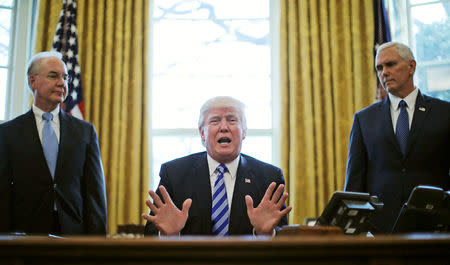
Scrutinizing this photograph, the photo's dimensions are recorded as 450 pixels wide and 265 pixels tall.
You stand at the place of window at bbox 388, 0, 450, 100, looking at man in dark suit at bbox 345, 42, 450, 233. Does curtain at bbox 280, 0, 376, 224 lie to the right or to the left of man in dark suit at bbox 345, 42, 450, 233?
right

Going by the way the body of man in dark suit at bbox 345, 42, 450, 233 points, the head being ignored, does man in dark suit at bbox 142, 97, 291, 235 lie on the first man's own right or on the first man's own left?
on the first man's own right

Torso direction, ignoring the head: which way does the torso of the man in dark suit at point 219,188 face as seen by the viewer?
toward the camera

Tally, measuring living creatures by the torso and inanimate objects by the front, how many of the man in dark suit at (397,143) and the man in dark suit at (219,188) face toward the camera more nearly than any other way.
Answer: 2

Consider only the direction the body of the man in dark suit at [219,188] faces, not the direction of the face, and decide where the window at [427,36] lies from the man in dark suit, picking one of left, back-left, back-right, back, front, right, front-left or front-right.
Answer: back-left

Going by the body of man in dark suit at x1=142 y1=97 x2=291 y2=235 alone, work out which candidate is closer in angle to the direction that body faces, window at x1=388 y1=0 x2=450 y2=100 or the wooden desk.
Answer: the wooden desk

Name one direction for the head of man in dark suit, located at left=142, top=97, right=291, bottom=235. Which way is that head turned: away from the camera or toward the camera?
toward the camera

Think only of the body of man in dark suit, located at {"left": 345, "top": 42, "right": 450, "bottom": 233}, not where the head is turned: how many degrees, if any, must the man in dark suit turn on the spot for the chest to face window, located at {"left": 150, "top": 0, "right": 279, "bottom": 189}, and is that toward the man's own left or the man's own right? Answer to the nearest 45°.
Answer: approximately 135° to the man's own right

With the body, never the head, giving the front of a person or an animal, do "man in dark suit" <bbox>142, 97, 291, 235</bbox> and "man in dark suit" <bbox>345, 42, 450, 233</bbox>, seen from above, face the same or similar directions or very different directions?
same or similar directions

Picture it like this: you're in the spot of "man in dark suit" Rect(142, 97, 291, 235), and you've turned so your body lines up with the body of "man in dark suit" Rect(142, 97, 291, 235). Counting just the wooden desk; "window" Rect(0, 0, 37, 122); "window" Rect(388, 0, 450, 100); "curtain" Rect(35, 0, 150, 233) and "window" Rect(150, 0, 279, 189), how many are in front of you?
1

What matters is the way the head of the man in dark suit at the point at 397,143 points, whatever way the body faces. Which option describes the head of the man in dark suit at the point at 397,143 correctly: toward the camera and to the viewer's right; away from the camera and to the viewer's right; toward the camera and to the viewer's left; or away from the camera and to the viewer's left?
toward the camera and to the viewer's left

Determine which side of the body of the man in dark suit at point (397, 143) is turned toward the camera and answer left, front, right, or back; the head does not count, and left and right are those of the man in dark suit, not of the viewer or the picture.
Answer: front

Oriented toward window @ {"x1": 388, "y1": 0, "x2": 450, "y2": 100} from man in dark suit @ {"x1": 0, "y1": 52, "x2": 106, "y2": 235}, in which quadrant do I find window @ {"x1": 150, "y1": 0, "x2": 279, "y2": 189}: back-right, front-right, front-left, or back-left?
front-left

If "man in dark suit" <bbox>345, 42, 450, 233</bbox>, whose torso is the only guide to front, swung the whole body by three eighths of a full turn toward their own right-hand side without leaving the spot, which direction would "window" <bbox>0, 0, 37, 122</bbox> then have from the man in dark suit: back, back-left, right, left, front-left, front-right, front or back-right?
front-left

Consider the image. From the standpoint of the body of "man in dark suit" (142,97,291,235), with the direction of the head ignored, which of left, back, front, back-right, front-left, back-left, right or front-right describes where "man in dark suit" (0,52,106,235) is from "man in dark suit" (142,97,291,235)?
right

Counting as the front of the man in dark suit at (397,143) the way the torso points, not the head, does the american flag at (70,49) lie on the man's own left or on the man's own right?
on the man's own right

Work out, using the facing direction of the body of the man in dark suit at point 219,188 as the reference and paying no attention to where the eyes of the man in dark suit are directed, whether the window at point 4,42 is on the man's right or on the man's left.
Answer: on the man's right
